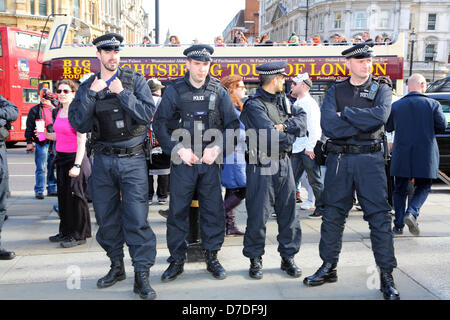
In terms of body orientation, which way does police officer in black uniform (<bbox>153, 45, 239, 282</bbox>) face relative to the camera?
toward the camera

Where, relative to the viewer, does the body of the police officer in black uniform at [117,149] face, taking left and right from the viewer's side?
facing the viewer

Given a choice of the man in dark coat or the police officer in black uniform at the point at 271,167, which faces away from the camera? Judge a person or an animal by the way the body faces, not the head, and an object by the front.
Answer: the man in dark coat

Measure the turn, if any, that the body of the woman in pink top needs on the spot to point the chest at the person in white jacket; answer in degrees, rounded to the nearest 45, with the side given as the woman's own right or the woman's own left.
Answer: approximately 135° to the woman's own left

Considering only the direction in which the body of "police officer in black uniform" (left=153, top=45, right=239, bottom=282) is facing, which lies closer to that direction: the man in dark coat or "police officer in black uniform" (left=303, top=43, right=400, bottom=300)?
the police officer in black uniform

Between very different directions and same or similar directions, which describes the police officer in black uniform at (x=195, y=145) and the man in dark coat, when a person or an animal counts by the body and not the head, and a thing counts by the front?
very different directions

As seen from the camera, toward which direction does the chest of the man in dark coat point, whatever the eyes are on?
away from the camera

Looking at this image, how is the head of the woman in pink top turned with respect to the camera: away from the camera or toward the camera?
toward the camera

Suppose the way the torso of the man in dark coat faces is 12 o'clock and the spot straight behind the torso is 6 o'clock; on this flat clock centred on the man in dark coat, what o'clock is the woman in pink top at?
The woman in pink top is roughly at 8 o'clock from the man in dark coat.

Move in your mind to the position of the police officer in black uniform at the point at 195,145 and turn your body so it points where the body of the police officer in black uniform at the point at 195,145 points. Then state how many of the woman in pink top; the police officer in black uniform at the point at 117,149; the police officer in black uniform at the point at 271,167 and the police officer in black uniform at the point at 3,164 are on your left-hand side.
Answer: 1

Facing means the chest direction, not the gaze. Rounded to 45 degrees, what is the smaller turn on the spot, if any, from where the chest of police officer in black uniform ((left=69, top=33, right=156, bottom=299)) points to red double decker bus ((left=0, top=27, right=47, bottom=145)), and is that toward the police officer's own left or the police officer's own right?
approximately 180°

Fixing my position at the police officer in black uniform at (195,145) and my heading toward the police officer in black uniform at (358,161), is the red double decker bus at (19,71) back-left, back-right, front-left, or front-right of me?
back-left
